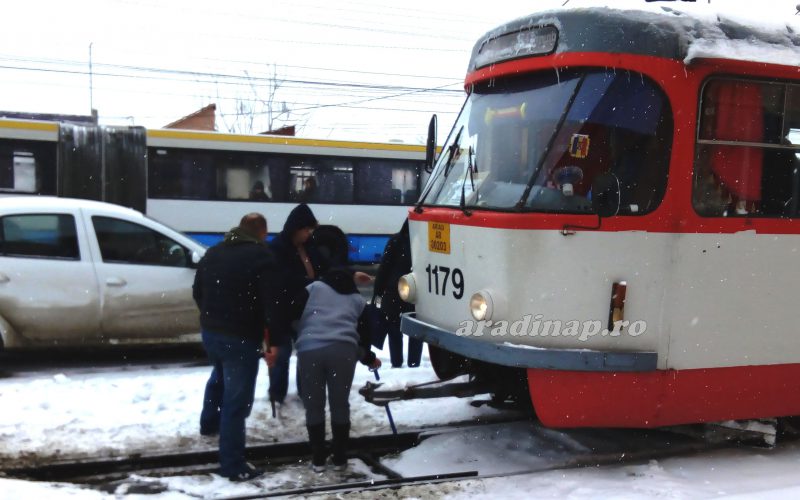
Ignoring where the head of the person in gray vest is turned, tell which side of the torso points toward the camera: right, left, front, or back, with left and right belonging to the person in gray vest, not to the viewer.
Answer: back

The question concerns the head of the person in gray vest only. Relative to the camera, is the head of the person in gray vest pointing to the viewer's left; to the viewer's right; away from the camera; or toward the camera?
away from the camera

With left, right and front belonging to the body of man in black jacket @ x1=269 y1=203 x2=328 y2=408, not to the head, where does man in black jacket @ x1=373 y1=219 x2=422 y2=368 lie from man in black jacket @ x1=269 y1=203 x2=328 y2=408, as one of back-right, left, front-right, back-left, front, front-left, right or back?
left

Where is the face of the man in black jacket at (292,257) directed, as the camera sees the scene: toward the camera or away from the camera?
toward the camera

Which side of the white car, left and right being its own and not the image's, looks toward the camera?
right

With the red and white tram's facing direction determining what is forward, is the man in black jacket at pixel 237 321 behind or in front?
in front

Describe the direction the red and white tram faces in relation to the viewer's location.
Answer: facing the viewer and to the left of the viewer

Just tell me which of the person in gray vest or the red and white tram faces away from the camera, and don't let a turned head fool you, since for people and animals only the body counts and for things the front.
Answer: the person in gray vest

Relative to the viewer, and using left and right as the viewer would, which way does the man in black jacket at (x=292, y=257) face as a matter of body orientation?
facing the viewer and to the right of the viewer
